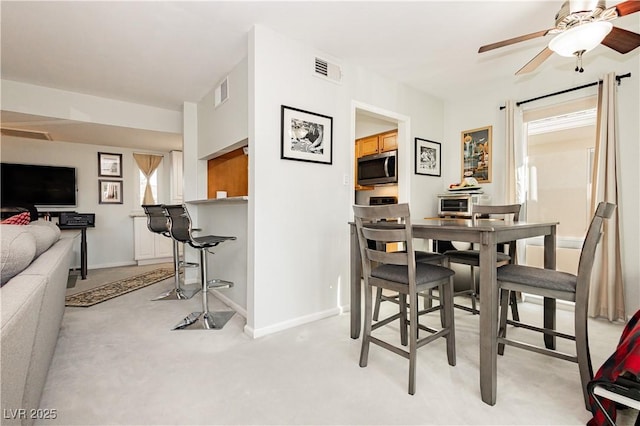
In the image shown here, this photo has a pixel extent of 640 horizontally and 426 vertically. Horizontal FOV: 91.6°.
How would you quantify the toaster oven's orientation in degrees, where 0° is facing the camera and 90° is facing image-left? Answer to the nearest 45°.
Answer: approximately 45°

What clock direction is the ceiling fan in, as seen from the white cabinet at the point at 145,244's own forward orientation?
The ceiling fan is roughly at 11 o'clock from the white cabinet.

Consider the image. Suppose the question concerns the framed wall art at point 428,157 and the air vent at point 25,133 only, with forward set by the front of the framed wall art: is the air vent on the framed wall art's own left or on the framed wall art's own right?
on the framed wall art's own right

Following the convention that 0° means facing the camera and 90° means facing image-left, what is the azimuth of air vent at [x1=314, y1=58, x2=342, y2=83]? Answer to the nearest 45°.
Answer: approximately 315°

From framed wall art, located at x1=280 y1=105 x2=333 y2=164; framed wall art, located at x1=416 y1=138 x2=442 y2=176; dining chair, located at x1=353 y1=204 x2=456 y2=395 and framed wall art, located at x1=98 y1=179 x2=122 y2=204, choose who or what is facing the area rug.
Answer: framed wall art, located at x1=98 y1=179 x2=122 y2=204

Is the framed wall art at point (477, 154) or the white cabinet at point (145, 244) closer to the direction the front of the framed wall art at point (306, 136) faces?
the framed wall art

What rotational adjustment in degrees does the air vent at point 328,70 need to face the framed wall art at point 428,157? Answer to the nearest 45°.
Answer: approximately 90° to its left

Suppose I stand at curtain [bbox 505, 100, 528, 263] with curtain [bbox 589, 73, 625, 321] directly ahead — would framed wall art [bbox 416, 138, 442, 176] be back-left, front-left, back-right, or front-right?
back-right

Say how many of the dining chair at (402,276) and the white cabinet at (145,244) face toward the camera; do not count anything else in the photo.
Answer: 1
